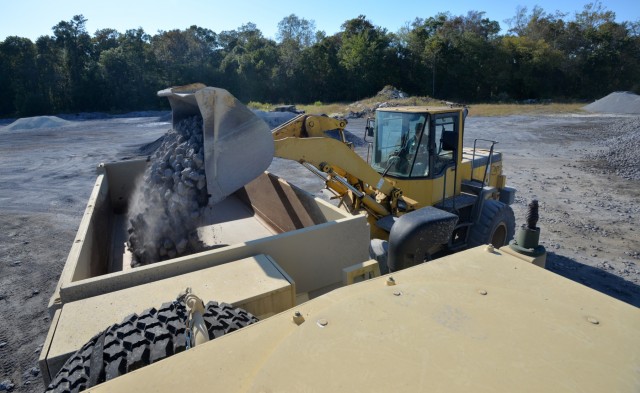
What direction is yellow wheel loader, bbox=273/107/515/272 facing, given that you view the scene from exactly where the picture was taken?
facing the viewer and to the left of the viewer

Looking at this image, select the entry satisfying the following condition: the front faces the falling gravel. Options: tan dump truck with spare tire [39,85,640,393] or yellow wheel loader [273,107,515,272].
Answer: yellow wheel loader [273,107,515,272]

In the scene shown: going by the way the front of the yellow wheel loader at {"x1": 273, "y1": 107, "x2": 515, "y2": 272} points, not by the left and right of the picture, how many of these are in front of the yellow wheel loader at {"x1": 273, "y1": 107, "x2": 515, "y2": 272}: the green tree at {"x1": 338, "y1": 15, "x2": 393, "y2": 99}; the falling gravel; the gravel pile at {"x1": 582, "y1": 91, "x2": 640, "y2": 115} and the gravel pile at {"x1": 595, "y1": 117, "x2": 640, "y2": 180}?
1

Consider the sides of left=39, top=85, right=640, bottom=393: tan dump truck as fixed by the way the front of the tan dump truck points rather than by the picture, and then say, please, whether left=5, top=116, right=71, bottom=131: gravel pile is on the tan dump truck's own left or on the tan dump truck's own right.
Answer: on the tan dump truck's own right

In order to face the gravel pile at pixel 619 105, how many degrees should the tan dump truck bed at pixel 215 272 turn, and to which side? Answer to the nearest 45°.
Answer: approximately 90° to its left

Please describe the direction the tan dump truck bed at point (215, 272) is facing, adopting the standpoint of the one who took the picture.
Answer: facing the viewer and to the right of the viewer

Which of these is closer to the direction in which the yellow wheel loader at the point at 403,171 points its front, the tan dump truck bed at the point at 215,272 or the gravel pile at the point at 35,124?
the tan dump truck bed

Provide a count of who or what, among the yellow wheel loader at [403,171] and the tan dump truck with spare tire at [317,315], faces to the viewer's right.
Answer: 0

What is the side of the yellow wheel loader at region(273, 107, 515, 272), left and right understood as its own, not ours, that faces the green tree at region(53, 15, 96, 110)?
right

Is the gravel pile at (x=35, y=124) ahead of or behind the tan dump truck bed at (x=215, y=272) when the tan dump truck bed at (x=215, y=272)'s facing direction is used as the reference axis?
behind

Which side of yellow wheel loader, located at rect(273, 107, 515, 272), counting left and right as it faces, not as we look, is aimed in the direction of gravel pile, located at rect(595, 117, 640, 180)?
back
